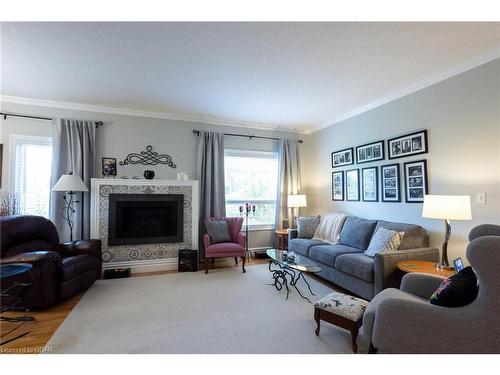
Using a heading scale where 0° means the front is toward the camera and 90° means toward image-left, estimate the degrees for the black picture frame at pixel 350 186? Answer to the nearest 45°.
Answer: approximately 45°

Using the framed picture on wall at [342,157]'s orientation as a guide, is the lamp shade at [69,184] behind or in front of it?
in front

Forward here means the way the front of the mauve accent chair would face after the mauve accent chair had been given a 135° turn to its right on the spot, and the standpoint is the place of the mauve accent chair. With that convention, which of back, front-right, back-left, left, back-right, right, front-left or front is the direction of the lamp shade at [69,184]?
front-left

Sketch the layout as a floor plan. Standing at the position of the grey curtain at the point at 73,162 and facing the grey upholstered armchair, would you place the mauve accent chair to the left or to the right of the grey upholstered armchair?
left

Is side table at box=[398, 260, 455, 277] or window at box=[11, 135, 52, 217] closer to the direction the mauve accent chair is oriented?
the side table

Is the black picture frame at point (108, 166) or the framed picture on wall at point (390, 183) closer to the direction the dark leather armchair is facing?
the framed picture on wall

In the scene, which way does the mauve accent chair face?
toward the camera

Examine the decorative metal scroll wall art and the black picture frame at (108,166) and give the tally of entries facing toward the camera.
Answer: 2

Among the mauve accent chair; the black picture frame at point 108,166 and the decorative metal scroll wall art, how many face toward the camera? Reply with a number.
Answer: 3

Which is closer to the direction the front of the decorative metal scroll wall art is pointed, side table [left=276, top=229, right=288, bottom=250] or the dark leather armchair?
the dark leather armchair

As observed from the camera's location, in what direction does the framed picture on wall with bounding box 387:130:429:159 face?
facing the viewer and to the left of the viewer

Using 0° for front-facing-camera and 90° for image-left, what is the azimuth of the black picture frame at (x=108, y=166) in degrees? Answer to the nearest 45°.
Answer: approximately 0°

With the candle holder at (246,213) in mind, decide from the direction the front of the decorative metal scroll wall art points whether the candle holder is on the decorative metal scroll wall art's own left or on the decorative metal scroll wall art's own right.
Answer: on the decorative metal scroll wall art's own left
